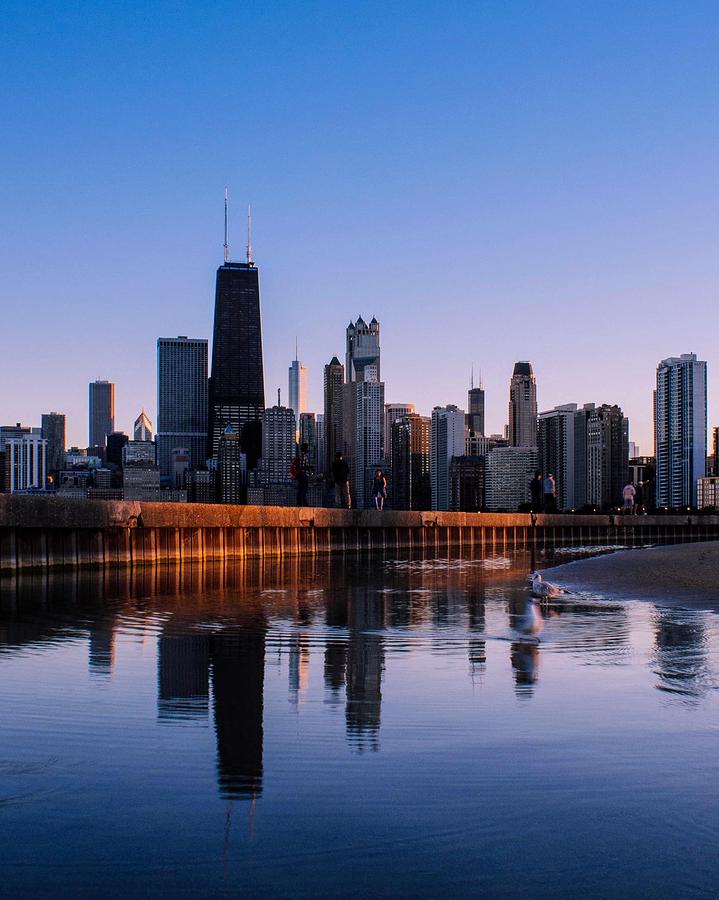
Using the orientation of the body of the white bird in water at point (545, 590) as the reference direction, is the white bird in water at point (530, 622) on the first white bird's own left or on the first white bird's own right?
on the first white bird's own left

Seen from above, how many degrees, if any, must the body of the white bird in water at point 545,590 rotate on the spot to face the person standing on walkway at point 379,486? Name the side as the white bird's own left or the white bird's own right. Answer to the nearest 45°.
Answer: approximately 90° to the white bird's own right

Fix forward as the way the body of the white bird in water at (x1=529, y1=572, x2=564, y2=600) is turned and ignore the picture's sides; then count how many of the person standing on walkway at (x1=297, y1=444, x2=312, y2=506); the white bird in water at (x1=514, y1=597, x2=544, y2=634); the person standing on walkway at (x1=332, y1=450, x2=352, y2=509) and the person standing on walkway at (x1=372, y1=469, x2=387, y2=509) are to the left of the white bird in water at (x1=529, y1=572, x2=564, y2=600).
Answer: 1

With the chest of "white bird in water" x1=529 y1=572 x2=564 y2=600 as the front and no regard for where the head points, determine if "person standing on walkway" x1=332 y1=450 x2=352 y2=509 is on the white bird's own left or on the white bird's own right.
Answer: on the white bird's own right

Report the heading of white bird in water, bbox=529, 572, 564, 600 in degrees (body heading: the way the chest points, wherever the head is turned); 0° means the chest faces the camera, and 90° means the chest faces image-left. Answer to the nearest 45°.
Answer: approximately 90°

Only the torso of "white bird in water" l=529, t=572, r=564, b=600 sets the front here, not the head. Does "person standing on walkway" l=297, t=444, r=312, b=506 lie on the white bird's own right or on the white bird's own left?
on the white bird's own right
